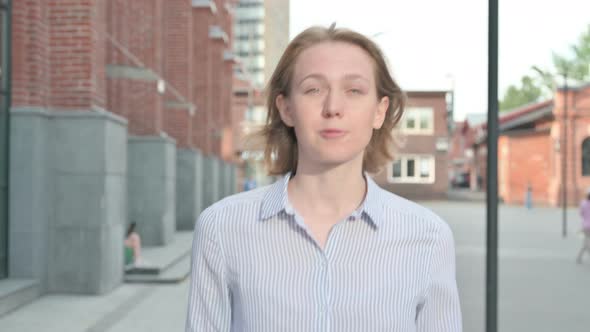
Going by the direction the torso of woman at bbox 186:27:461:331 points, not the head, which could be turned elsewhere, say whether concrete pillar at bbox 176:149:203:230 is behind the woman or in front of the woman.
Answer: behind

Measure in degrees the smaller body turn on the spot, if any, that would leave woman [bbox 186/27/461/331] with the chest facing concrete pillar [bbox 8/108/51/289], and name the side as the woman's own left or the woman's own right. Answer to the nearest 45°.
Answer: approximately 135° to the woman's own right

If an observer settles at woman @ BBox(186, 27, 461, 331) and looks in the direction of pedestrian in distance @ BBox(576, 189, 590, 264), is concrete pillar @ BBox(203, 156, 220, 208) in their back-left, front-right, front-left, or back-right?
front-left

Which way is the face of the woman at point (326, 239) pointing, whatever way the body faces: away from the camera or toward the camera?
toward the camera

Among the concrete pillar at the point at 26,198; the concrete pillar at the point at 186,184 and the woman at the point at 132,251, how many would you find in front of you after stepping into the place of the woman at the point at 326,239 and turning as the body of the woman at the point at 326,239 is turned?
0

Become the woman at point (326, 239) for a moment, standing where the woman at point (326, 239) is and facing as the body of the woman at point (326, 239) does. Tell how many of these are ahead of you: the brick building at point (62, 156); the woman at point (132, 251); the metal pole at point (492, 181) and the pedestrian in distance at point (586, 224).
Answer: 0

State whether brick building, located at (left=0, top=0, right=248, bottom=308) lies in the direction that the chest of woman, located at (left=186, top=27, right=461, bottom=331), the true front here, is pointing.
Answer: no

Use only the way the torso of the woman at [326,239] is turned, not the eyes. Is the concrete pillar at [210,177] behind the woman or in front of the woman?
behind

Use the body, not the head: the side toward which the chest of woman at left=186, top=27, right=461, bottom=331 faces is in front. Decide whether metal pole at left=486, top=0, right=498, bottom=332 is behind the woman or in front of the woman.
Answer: behind

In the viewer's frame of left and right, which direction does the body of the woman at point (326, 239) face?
facing the viewer

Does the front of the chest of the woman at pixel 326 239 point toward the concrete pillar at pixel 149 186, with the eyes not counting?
no

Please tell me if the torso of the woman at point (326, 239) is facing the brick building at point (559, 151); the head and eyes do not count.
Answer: no
